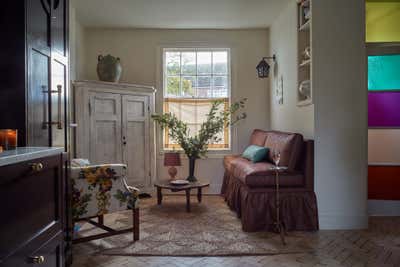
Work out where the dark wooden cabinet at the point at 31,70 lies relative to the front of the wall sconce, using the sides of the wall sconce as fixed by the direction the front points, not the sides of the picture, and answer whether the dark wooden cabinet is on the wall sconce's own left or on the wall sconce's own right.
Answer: on the wall sconce's own left

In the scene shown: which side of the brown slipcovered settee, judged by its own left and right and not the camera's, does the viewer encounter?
left

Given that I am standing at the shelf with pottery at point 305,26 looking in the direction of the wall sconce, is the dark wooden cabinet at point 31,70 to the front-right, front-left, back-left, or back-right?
back-left

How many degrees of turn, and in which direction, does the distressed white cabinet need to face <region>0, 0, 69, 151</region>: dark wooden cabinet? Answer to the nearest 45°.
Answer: approximately 45° to its right

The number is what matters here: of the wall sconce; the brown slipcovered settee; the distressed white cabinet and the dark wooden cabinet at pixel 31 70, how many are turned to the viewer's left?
2

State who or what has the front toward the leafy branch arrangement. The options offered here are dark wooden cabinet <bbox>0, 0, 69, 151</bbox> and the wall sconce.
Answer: the wall sconce

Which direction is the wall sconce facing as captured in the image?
to the viewer's left

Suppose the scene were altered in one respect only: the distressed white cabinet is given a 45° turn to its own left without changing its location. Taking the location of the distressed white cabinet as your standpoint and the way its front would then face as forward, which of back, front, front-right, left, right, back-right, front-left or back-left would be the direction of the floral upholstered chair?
right

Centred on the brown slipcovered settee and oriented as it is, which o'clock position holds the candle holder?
The candle holder is roughly at 10 o'clock from the brown slipcovered settee.

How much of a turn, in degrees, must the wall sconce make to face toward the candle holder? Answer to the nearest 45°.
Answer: approximately 90° to its left

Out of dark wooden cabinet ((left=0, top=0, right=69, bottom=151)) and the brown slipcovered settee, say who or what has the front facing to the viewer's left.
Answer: the brown slipcovered settee

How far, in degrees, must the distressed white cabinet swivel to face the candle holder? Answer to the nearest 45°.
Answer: approximately 45° to its right

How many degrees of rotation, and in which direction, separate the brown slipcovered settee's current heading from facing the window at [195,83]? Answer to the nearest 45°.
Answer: approximately 45° to its right

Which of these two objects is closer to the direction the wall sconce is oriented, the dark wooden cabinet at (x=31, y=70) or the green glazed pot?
the green glazed pot
